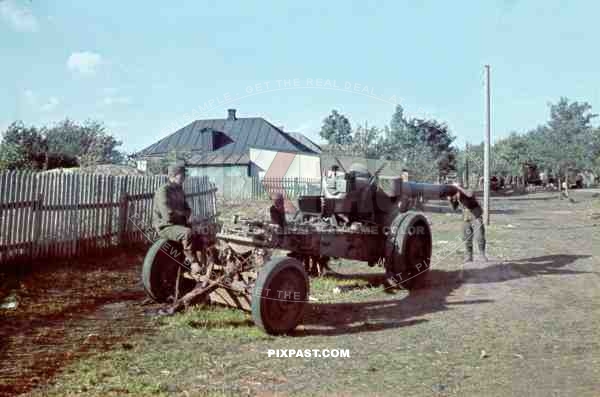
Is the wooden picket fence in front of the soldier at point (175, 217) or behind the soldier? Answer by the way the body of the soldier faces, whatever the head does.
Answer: behind

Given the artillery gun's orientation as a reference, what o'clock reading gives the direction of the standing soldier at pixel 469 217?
The standing soldier is roughly at 12 o'clock from the artillery gun.

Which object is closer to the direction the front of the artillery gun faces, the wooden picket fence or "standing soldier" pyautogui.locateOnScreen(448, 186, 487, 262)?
the standing soldier

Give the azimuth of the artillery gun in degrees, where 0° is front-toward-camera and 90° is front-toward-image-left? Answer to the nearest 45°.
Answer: approximately 225°

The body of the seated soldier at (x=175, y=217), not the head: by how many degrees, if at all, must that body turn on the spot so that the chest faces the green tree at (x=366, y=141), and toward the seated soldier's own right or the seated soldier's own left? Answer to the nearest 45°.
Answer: approximately 90° to the seated soldier's own left

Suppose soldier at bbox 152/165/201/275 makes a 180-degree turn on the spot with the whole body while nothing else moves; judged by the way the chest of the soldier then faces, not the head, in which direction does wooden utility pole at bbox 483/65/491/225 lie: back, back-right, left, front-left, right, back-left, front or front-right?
right

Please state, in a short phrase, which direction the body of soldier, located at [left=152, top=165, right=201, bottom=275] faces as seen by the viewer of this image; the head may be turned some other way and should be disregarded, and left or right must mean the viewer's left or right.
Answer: facing the viewer and to the right of the viewer

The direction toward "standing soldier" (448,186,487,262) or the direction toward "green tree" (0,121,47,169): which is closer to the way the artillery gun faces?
the standing soldier
